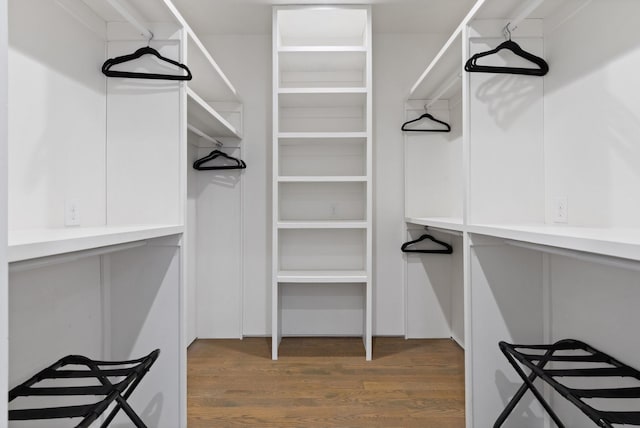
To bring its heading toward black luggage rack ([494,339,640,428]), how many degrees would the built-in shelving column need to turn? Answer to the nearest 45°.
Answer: approximately 45° to its left

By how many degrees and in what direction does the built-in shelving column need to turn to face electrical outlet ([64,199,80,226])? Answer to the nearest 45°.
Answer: approximately 45° to its right

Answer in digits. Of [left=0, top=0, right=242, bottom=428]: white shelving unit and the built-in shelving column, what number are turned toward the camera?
1

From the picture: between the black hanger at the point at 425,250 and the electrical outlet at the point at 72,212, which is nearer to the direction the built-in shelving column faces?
the electrical outlet

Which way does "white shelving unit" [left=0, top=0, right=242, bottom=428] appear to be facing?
to the viewer's right

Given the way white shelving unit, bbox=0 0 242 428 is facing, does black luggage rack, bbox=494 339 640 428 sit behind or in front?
in front

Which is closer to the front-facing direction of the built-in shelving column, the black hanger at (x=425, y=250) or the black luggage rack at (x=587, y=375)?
the black luggage rack

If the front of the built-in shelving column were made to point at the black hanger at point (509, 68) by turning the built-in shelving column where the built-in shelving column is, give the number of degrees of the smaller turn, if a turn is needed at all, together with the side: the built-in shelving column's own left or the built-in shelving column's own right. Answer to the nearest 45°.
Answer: approximately 45° to the built-in shelving column's own left

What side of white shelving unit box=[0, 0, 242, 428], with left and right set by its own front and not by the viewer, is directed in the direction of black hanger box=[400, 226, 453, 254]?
front

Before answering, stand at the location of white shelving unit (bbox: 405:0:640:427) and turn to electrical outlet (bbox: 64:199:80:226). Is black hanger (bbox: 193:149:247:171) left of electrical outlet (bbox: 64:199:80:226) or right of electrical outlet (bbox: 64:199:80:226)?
right

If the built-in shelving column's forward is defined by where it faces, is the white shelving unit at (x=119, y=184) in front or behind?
in front

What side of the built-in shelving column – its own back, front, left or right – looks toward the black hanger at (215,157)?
right

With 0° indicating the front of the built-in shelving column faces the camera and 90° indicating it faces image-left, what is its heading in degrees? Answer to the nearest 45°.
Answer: approximately 0°
